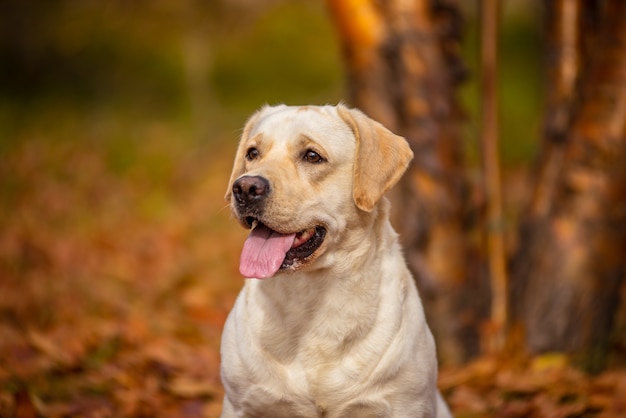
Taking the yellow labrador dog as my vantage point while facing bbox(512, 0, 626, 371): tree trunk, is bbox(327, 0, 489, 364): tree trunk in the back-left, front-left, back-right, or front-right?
front-left

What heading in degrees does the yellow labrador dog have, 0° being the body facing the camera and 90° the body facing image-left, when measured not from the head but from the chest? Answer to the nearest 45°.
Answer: approximately 45°

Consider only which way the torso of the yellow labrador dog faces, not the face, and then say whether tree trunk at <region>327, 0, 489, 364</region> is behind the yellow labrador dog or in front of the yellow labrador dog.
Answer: behind

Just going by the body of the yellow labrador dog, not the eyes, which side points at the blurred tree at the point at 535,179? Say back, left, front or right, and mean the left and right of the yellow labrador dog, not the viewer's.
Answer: back

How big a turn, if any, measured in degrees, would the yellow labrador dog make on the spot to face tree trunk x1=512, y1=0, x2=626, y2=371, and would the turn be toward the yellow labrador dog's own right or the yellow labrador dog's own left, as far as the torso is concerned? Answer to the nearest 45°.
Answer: approximately 180°
